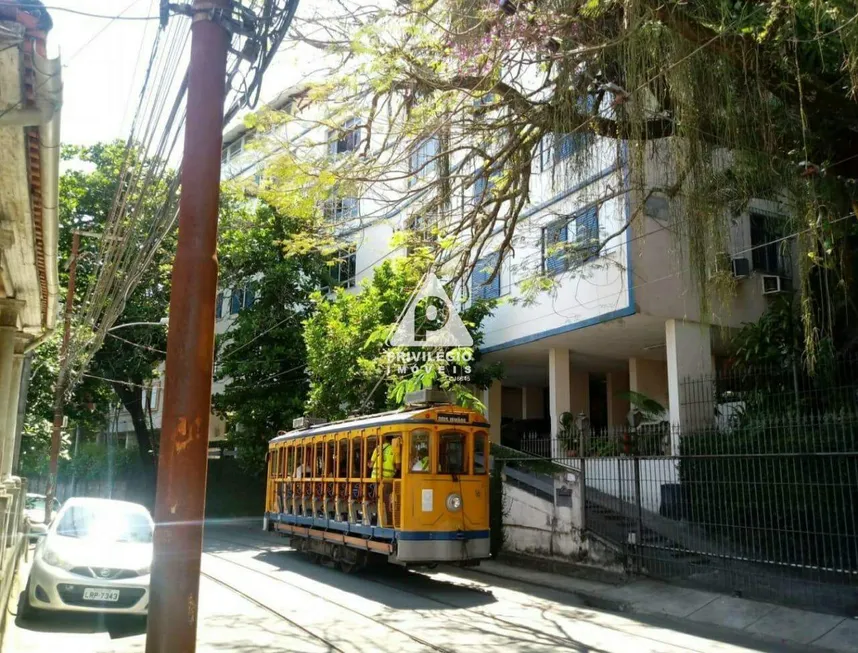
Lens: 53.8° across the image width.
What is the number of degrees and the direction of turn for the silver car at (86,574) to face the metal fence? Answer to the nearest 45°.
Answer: approximately 90° to its left

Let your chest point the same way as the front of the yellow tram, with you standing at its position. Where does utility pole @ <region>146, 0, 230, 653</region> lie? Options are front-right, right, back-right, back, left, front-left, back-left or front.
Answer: front-right

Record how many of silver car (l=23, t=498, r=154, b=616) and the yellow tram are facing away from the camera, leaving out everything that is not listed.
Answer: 0

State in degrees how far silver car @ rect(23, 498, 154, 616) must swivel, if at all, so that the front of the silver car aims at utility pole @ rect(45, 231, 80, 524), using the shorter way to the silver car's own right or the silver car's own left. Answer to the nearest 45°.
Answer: approximately 180°

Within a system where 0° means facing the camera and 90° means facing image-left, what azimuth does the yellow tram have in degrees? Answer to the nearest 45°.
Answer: approximately 315°

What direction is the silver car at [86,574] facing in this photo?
toward the camera

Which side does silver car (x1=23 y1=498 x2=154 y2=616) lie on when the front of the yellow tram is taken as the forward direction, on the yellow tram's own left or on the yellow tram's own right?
on the yellow tram's own right

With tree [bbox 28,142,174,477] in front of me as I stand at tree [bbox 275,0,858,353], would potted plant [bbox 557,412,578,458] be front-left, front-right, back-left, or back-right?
front-right

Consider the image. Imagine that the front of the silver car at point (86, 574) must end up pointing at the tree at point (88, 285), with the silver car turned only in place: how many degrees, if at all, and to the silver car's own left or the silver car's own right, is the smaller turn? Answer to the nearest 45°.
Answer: approximately 180°

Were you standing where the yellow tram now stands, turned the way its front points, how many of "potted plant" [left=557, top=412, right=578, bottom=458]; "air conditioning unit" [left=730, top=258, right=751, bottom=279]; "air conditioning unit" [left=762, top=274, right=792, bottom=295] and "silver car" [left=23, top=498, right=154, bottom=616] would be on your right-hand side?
1
